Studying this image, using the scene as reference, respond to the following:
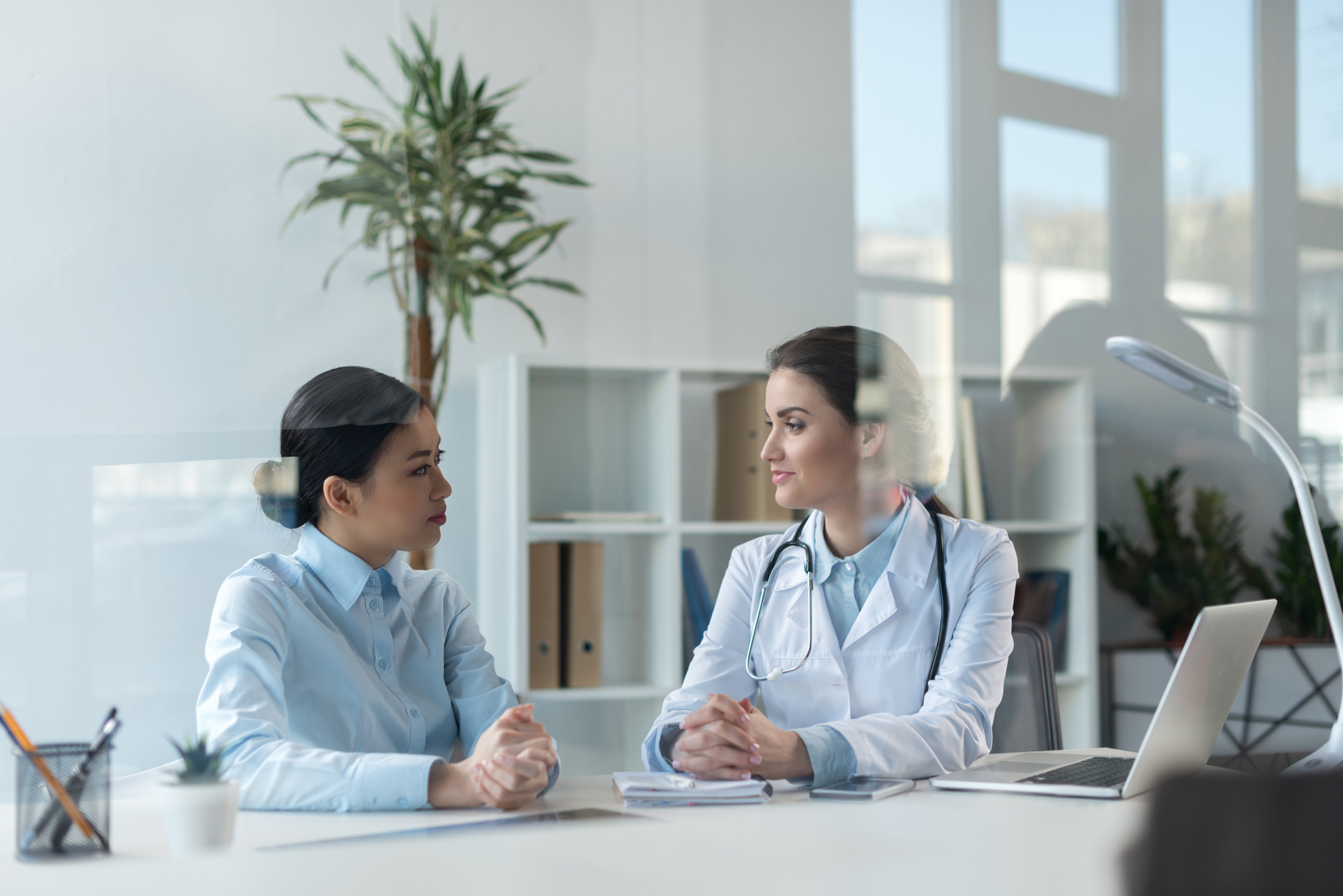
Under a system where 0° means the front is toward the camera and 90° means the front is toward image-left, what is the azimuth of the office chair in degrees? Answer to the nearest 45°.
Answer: approximately 45°

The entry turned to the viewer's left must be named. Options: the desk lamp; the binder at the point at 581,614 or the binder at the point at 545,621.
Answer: the desk lamp

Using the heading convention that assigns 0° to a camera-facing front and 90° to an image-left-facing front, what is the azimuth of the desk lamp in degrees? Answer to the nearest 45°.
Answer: approximately 90°

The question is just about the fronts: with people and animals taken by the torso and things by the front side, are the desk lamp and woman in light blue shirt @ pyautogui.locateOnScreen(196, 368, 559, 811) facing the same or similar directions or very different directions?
very different directions

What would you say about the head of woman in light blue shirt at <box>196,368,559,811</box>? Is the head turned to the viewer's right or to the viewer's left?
to the viewer's right

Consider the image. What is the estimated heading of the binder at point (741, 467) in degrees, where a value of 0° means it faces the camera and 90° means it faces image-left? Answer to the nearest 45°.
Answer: approximately 0°

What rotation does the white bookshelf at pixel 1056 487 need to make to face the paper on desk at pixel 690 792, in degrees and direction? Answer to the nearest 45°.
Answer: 0° — it already faces it
